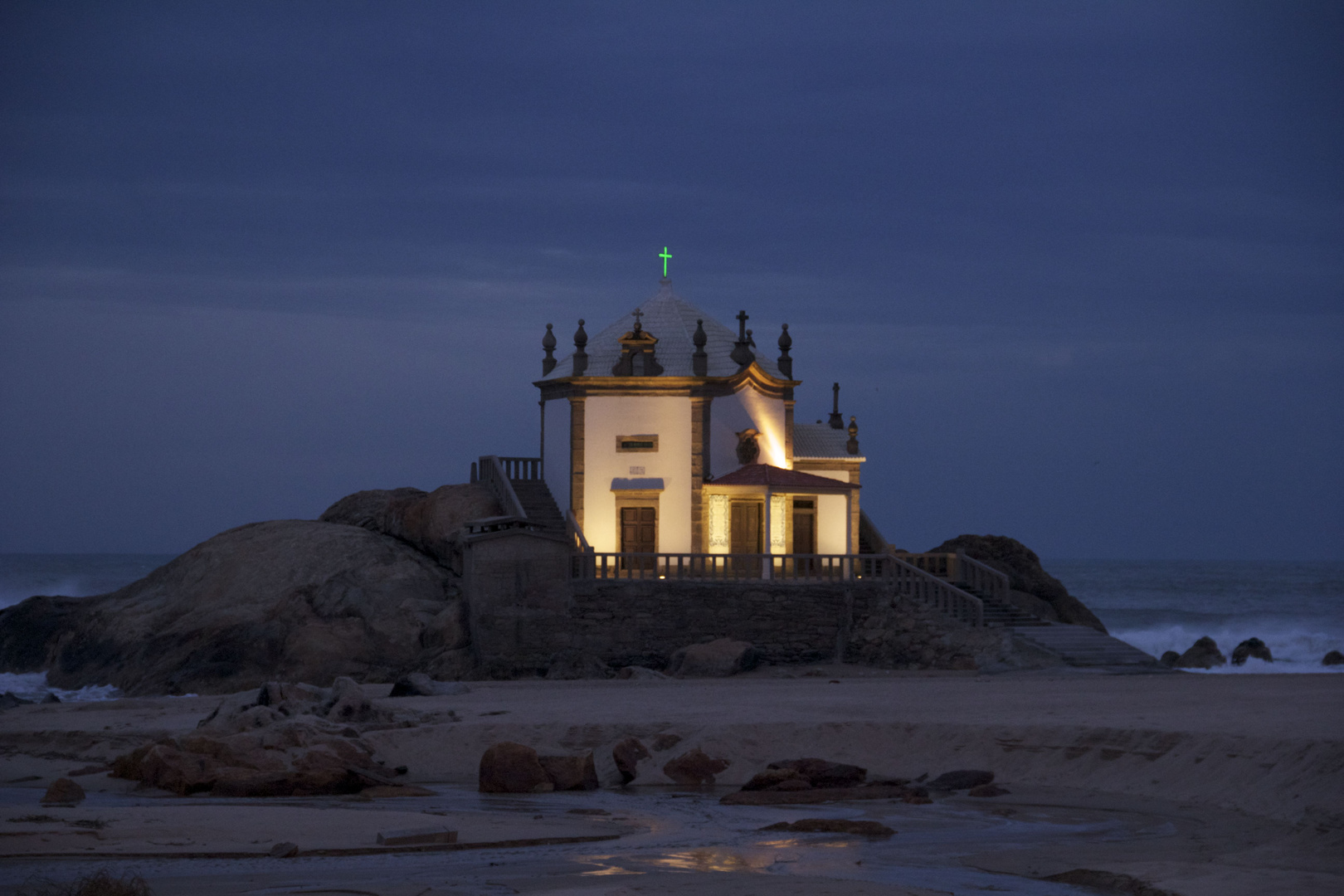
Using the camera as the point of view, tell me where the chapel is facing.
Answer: facing the viewer and to the right of the viewer

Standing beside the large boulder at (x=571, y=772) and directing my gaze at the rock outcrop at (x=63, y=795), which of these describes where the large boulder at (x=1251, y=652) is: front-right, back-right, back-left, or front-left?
back-right

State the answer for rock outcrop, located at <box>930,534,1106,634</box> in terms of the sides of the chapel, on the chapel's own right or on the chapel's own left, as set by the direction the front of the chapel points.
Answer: on the chapel's own left

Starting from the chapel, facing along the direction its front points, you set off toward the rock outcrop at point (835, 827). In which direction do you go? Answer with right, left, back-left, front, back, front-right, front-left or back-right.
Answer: front-right

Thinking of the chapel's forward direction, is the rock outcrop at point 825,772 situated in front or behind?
in front

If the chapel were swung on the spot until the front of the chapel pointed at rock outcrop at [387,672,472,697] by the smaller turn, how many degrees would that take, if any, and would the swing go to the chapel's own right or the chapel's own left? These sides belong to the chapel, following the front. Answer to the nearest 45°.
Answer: approximately 45° to the chapel's own right

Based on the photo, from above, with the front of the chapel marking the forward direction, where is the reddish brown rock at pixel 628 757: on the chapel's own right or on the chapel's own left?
on the chapel's own right

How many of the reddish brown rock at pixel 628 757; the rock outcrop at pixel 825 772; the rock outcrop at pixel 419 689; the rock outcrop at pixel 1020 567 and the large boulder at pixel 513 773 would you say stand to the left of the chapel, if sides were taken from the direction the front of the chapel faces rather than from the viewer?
1

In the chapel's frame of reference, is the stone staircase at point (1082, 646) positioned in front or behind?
in front

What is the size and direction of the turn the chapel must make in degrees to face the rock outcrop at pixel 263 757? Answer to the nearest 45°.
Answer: approximately 45° to its right

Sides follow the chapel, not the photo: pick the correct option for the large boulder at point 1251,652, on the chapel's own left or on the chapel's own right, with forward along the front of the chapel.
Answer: on the chapel's own left

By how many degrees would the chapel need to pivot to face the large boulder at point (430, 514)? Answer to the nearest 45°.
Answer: approximately 135° to its right

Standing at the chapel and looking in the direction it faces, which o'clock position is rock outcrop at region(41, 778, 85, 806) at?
The rock outcrop is roughly at 2 o'clock from the chapel.
